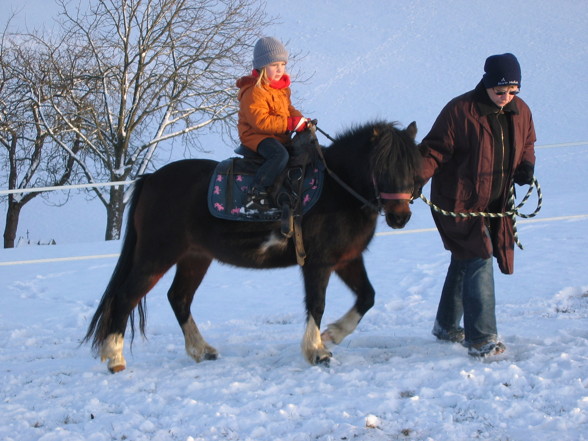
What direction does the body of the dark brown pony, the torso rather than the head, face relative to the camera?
to the viewer's right

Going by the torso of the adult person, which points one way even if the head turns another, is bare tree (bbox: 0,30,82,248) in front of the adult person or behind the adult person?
behind

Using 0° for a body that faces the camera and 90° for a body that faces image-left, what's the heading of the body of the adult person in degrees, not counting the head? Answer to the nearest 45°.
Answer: approximately 315°

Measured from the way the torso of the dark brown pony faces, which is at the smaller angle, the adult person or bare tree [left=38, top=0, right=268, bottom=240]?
the adult person

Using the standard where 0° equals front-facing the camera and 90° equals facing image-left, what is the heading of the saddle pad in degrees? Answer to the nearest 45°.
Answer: approximately 270°

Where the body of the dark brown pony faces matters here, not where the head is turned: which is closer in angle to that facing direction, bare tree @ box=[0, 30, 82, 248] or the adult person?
the adult person

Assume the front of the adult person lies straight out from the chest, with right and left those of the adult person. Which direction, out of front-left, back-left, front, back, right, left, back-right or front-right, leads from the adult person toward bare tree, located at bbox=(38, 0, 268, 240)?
back

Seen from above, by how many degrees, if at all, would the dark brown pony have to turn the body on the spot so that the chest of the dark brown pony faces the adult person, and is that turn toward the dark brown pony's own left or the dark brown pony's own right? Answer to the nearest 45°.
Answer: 0° — it already faces them

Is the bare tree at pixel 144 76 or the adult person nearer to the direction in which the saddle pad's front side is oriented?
the adult person
